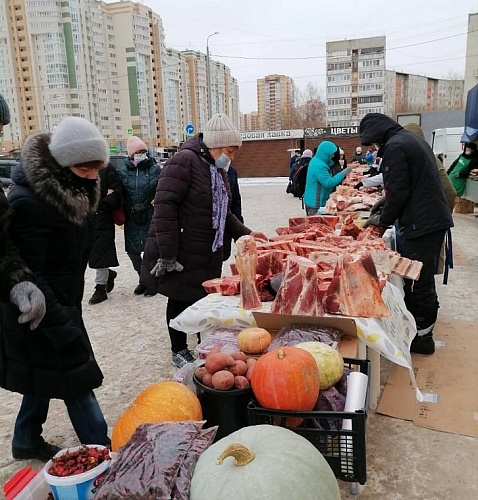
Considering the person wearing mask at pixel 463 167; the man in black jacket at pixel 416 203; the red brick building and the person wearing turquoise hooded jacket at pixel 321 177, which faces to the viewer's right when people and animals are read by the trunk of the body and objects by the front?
the person wearing turquoise hooded jacket at pixel 321 177

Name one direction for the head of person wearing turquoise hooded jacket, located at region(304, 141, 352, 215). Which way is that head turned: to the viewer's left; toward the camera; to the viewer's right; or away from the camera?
to the viewer's right

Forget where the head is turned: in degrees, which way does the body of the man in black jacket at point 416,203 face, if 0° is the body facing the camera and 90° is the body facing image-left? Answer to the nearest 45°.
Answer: approximately 90°

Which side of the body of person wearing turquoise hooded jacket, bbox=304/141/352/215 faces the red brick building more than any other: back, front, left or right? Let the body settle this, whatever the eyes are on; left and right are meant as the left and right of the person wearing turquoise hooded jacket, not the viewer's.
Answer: left

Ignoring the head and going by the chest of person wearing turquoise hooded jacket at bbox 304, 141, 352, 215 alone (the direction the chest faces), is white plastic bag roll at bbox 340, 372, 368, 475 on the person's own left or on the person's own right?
on the person's own right

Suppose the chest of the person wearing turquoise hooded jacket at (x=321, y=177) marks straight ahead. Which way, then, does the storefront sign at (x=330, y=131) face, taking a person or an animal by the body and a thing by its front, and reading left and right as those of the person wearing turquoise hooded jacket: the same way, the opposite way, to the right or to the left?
to the right

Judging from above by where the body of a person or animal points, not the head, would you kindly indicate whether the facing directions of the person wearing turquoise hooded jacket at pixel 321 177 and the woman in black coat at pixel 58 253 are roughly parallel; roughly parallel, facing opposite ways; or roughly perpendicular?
roughly parallel

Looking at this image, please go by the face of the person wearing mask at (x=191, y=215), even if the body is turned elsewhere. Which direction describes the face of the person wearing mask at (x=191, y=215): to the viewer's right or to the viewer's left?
to the viewer's right

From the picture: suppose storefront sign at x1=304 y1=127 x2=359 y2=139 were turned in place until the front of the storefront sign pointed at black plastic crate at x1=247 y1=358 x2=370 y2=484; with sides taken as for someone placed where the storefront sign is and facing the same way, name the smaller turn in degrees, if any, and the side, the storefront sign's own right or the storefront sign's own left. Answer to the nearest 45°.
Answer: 0° — it already faces it

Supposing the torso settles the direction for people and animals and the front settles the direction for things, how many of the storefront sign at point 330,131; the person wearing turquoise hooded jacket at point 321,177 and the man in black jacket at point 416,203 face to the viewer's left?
1

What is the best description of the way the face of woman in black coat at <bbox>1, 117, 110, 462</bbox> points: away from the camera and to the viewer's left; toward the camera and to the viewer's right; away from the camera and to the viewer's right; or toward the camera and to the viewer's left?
toward the camera and to the viewer's right

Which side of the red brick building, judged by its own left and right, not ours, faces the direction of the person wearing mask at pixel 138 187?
front

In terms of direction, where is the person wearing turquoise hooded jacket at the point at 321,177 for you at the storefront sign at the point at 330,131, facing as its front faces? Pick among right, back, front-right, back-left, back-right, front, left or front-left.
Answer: front

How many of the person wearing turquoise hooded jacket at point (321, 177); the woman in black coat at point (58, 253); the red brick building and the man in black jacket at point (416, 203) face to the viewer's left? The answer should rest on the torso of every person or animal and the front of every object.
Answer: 1

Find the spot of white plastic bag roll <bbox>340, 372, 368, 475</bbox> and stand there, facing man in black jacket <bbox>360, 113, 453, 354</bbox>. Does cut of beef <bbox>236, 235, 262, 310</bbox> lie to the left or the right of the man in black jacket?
left

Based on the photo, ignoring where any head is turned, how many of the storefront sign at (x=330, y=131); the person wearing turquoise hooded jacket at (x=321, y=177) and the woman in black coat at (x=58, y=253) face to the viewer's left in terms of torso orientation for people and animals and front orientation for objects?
0

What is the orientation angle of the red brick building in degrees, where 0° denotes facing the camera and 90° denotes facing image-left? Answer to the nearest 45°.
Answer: approximately 0°

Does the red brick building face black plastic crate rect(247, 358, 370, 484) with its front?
yes

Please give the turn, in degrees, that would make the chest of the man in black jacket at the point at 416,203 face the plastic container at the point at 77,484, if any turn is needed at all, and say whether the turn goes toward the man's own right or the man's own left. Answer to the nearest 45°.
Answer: approximately 90° to the man's own left

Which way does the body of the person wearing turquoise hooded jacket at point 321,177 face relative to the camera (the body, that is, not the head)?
to the viewer's right

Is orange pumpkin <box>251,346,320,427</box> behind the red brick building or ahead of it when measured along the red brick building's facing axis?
ahead
